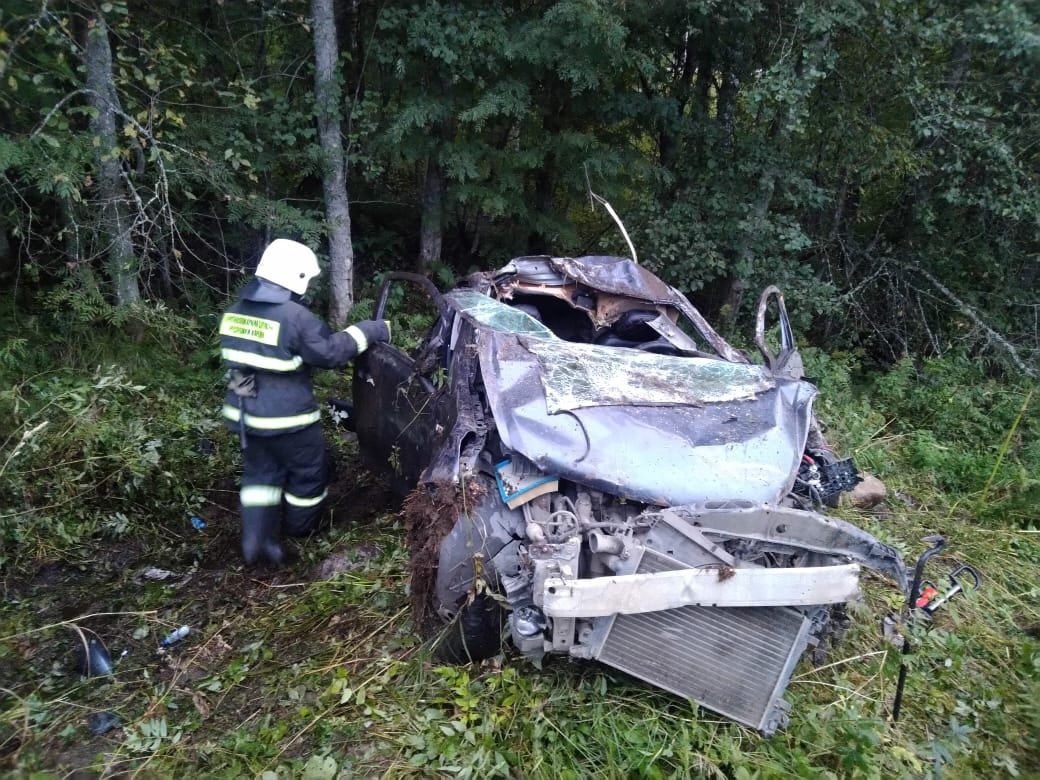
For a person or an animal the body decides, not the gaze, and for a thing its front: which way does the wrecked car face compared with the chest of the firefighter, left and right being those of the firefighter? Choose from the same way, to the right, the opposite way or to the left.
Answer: the opposite way

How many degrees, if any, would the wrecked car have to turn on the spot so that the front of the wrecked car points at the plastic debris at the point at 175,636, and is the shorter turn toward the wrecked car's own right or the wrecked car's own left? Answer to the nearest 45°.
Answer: approximately 90° to the wrecked car's own right

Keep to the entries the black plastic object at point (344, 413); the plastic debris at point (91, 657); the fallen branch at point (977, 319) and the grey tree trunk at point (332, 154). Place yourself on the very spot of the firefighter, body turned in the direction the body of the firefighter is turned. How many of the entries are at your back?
1

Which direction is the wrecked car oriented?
toward the camera

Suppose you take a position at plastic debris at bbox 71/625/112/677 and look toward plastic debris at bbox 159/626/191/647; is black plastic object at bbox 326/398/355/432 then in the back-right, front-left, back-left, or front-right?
front-left

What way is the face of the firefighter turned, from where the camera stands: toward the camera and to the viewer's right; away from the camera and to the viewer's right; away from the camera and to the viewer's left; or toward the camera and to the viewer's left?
away from the camera and to the viewer's right

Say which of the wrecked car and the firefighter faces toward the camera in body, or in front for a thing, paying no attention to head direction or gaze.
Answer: the wrecked car

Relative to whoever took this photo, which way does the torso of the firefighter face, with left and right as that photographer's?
facing away from the viewer and to the right of the viewer

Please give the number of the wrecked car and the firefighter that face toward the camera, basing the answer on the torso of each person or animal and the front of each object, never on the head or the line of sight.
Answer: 1

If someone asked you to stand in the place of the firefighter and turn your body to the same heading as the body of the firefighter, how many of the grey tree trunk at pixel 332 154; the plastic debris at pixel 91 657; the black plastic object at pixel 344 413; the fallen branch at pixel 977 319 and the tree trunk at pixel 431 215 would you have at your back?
1

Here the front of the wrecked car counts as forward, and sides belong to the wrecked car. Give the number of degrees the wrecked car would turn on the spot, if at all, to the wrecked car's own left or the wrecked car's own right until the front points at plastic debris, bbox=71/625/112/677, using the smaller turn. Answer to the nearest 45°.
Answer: approximately 90° to the wrecked car's own right

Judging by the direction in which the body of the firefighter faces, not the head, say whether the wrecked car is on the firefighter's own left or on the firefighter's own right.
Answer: on the firefighter's own right
